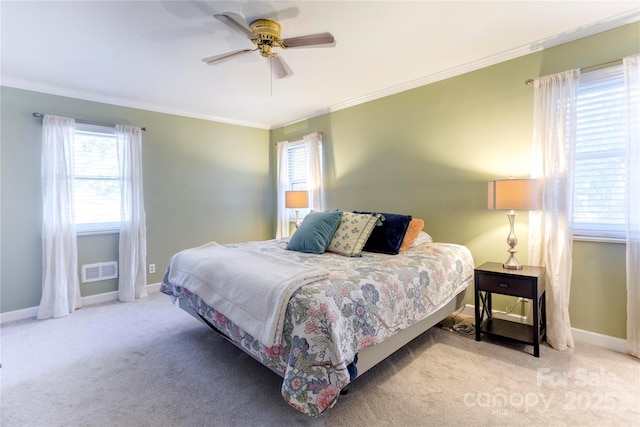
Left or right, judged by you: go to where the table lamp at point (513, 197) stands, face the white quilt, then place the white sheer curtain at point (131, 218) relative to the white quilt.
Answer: right

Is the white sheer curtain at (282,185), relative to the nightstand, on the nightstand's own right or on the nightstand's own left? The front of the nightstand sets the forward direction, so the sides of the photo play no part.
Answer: on the nightstand's own right

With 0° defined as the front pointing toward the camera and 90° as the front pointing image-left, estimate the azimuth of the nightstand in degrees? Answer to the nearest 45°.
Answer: approximately 45°

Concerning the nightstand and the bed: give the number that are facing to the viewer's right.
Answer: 0

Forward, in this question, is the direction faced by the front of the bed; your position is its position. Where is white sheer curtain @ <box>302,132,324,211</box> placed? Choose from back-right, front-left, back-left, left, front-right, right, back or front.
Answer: back-right

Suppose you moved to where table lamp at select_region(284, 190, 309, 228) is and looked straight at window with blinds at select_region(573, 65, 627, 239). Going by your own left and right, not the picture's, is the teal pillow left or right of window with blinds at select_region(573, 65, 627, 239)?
right

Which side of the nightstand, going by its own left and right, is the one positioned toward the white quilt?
front

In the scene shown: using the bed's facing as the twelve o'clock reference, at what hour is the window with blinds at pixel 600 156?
The window with blinds is roughly at 7 o'clock from the bed.

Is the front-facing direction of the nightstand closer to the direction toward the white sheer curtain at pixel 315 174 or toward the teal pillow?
the teal pillow

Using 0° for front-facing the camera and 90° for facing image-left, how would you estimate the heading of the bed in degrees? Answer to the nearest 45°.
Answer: approximately 45°
